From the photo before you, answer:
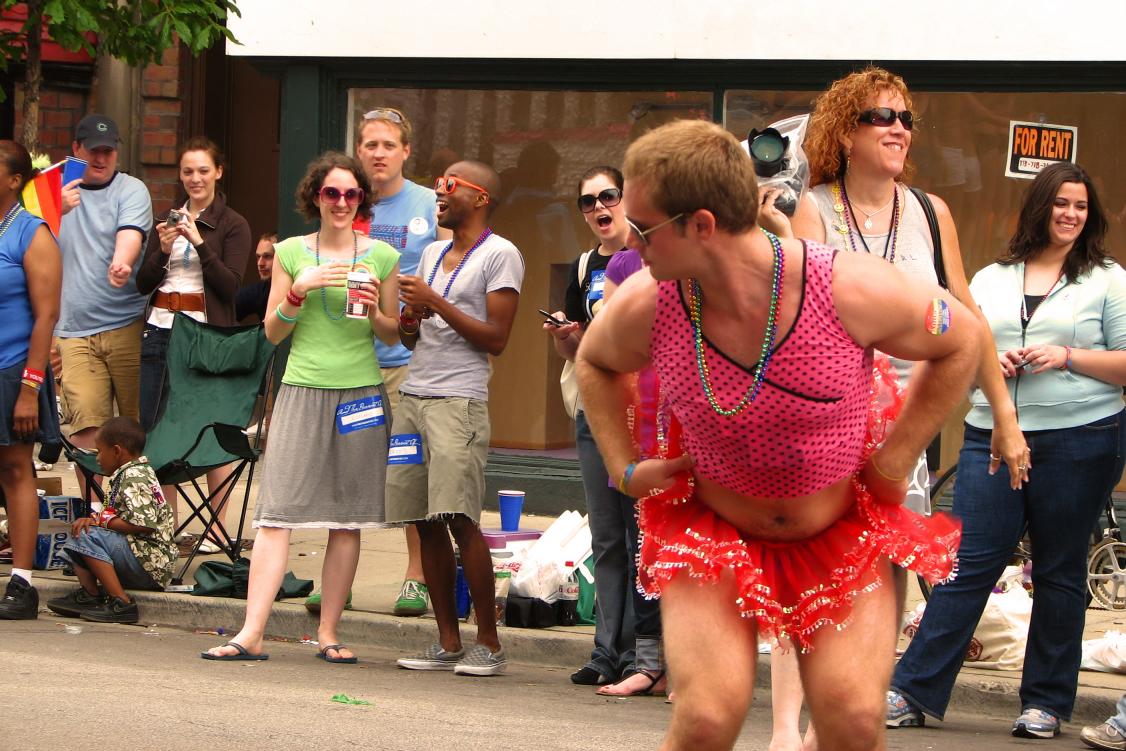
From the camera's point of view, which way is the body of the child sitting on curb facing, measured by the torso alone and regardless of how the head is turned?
to the viewer's left

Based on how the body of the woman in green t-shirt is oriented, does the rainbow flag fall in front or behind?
behind

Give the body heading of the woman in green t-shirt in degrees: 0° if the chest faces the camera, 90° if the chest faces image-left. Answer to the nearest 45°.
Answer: approximately 0°

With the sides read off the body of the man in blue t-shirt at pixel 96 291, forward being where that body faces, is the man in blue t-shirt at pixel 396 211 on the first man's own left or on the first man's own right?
on the first man's own left

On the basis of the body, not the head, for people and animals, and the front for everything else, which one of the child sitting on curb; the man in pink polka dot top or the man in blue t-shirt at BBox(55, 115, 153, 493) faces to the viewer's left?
the child sitting on curb

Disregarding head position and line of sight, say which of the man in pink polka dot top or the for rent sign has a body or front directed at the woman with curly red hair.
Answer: the for rent sign

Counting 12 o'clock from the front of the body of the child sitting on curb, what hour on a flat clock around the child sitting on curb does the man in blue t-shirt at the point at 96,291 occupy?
The man in blue t-shirt is roughly at 3 o'clock from the child sitting on curb.

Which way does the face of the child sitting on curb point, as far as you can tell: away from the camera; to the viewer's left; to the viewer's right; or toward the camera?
to the viewer's left

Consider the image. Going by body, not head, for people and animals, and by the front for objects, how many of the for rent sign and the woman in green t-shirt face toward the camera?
2

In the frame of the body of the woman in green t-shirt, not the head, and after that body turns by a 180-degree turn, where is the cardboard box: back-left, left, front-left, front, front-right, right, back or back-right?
front-left
